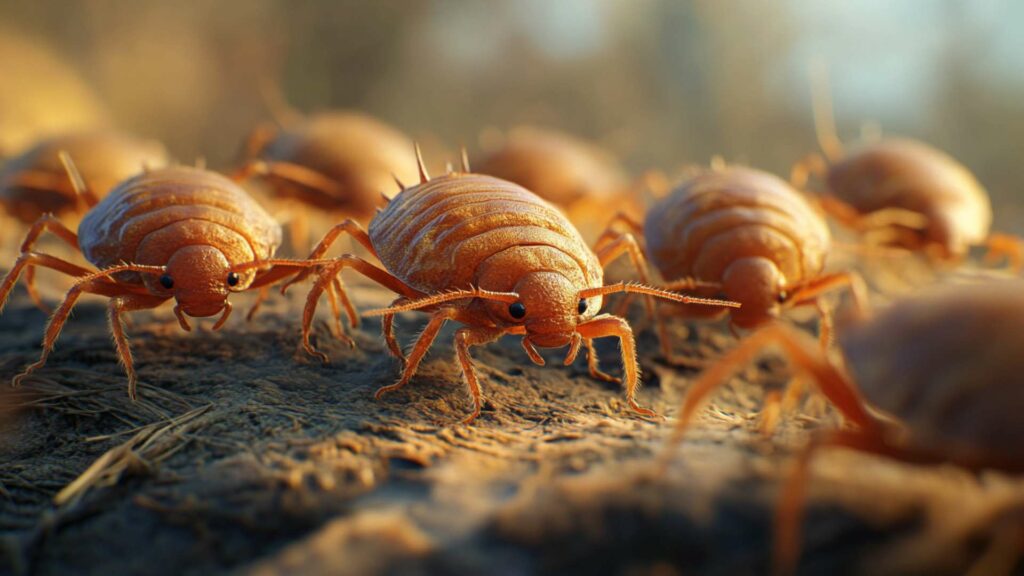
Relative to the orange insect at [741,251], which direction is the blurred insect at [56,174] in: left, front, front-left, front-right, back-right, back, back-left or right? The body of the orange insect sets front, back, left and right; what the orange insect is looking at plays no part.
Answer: right

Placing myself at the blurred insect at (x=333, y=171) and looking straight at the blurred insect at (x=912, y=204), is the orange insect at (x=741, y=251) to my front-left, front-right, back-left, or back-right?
front-right

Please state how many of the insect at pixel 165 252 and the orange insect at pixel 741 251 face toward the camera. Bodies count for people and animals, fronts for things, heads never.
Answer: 2

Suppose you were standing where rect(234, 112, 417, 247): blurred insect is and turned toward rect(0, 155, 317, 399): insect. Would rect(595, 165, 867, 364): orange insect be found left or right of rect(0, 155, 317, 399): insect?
left

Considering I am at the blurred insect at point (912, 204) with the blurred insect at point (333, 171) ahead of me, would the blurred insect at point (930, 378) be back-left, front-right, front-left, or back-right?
front-left

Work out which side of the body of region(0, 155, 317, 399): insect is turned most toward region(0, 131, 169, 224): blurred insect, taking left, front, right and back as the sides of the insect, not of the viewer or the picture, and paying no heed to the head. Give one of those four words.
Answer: back

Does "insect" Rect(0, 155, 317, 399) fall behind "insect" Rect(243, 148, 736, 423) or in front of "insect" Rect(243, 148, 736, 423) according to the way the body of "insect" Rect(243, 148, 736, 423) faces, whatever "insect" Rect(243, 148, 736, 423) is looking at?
behind

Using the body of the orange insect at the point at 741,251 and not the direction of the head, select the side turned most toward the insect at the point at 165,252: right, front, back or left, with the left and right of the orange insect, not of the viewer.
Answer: right

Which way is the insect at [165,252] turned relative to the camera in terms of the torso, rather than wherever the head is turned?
toward the camera

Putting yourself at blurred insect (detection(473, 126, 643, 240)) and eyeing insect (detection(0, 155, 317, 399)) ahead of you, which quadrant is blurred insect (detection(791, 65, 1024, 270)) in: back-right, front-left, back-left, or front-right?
back-left

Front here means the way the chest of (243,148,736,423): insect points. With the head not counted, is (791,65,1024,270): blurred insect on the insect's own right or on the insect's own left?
on the insect's own left

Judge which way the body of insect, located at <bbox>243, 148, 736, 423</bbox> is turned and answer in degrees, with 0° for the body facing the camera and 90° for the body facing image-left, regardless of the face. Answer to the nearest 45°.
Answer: approximately 315°

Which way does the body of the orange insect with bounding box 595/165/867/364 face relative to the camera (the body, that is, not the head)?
toward the camera

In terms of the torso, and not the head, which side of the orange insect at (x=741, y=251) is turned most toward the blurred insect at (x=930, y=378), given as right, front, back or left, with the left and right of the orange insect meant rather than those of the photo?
front

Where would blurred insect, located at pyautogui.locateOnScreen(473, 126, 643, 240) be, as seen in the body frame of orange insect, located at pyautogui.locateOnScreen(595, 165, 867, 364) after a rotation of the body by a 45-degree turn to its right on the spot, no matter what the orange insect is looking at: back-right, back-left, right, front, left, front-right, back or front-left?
right

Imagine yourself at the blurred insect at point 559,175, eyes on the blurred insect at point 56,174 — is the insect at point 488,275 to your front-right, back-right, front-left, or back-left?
front-left
